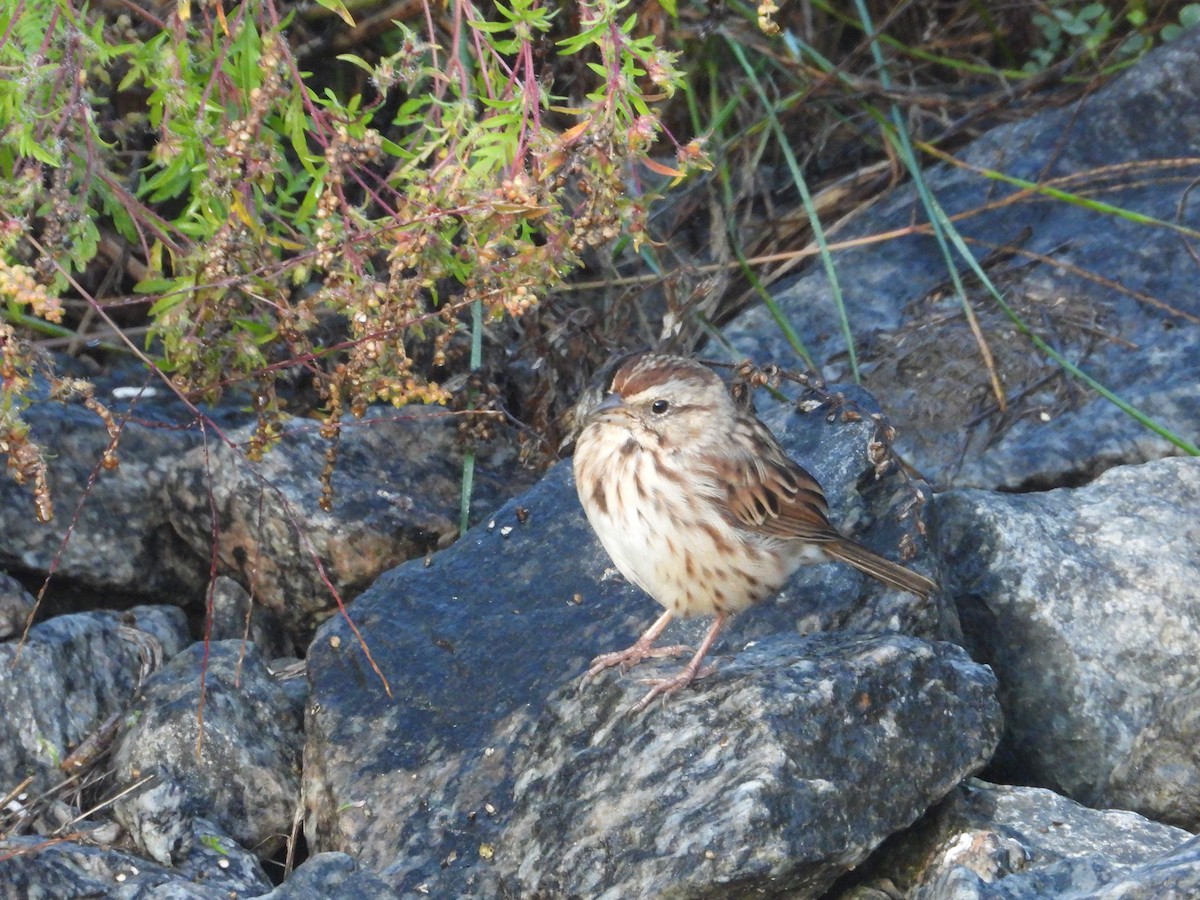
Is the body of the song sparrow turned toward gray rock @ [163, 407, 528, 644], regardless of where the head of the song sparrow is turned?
no

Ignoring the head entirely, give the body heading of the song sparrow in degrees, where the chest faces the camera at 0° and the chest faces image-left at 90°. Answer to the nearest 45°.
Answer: approximately 45°

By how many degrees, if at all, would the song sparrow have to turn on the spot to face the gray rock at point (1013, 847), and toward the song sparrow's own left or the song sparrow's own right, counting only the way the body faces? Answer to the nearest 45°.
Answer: approximately 90° to the song sparrow's own left

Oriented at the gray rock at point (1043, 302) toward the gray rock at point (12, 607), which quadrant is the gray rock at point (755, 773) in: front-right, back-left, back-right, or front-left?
front-left

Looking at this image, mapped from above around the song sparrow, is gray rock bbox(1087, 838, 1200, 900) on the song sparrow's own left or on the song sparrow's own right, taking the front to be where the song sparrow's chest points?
on the song sparrow's own left

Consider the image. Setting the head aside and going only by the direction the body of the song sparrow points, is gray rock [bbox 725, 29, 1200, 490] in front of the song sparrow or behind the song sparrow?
behind

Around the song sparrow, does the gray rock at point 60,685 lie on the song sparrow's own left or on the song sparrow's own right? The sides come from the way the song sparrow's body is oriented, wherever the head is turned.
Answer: on the song sparrow's own right

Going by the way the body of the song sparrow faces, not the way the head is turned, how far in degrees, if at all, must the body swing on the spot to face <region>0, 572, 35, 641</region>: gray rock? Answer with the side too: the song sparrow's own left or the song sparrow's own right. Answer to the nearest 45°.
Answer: approximately 45° to the song sparrow's own right

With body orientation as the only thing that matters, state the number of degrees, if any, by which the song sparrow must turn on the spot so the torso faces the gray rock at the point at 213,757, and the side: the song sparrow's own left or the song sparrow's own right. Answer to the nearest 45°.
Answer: approximately 45° to the song sparrow's own right

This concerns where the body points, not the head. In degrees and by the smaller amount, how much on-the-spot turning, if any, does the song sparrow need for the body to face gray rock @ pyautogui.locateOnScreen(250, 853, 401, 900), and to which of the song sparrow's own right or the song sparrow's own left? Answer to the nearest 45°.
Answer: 0° — it already faces it

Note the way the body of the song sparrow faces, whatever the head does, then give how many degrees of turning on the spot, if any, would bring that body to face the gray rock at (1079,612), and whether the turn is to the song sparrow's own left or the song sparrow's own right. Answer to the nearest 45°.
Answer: approximately 135° to the song sparrow's own left
